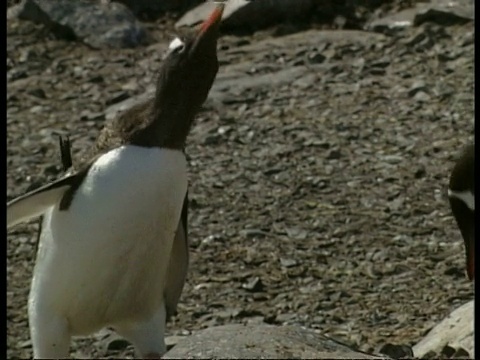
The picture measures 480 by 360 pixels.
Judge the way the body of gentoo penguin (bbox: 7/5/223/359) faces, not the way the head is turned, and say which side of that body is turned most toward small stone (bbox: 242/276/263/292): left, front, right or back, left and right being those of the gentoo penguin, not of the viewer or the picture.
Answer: left

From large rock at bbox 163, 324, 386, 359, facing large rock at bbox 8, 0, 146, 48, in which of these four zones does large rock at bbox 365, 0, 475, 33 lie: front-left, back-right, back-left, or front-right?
front-right

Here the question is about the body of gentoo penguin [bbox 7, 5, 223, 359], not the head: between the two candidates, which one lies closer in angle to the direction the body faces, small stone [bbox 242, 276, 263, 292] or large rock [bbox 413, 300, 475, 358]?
the large rock

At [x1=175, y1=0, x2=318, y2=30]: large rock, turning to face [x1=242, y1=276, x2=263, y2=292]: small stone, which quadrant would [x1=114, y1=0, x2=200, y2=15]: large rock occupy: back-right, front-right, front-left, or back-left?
back-right

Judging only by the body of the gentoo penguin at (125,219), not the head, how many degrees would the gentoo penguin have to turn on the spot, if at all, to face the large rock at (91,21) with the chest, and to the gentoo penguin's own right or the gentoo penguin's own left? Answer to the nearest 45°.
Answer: approximately 135° to the gentoo penguin's own left

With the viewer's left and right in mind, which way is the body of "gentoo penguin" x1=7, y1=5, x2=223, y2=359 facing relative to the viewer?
facing the viewer and to the right of the viewer

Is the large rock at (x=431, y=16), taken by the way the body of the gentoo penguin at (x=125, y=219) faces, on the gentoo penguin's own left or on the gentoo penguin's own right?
on the gentoo penguin's own left

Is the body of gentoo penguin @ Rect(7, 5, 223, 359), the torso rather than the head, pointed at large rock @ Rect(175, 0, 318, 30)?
no

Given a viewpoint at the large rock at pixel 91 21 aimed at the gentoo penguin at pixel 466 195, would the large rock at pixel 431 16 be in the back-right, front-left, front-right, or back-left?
front-left

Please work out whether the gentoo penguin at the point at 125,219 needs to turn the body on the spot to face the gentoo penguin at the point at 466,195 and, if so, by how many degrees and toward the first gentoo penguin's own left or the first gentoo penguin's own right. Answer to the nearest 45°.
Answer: approximately 45° to the first gentoo penguin's own left

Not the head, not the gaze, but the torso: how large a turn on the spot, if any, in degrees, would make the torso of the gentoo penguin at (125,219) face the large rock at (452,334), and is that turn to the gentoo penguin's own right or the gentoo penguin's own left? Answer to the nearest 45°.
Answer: approximately 45° to the gentoo penguin's own left

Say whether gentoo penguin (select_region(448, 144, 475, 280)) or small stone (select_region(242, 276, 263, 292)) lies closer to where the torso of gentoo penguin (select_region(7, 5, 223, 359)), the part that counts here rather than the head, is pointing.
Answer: the gentoo penguin

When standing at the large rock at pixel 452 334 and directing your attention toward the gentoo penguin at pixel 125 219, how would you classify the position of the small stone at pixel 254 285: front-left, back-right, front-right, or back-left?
front-right
